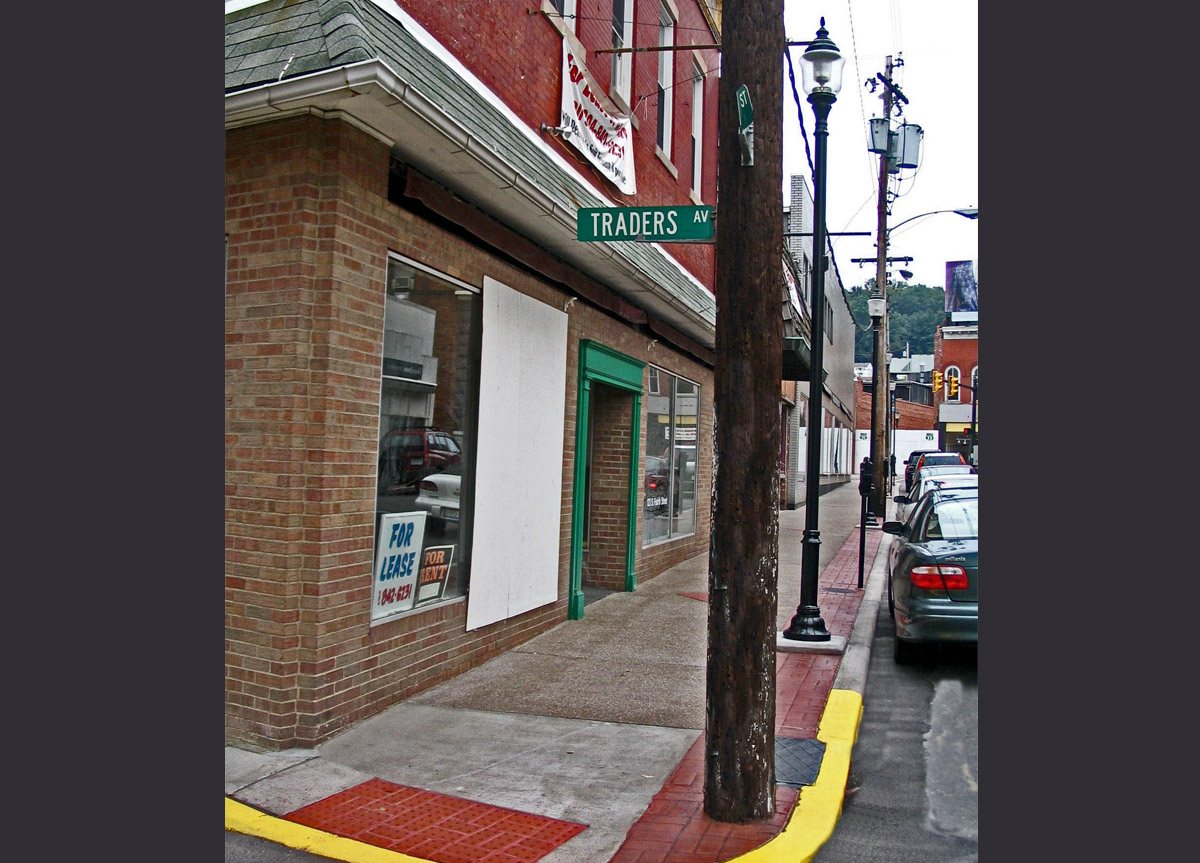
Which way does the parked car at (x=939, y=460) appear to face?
away from the camera

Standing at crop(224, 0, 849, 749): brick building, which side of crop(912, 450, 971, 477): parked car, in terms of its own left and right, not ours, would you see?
back

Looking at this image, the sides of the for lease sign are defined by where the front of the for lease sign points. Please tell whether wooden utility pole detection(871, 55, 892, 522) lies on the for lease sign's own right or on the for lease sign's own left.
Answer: on the for lease sign's own left

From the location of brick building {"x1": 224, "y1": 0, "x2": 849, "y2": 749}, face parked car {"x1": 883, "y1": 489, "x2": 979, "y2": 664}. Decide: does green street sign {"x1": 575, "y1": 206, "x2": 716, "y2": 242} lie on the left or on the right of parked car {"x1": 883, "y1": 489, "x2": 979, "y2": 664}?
right

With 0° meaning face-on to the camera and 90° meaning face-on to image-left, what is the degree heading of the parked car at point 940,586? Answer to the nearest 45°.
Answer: approximately 180°

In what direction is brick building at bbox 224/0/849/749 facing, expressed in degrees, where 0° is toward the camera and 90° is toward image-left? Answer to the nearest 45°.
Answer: approximately 315°

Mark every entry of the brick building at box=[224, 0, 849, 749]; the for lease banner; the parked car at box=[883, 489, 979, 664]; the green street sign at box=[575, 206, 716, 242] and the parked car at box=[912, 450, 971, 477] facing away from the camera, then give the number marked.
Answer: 2

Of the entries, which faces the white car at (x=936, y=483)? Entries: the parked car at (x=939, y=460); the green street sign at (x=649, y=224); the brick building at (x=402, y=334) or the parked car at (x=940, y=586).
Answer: the parked car at (x=940, y=586)

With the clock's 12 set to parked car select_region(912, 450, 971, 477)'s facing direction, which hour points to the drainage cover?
The drainage cover is roughly at 6 o'clock from the parked car.

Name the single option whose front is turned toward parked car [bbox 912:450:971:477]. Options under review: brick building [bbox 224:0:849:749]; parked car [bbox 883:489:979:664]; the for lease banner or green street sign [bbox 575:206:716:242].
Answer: parked car [bbox 883:489:979:664]

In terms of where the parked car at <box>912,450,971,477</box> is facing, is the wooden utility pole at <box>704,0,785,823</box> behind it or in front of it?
behind
